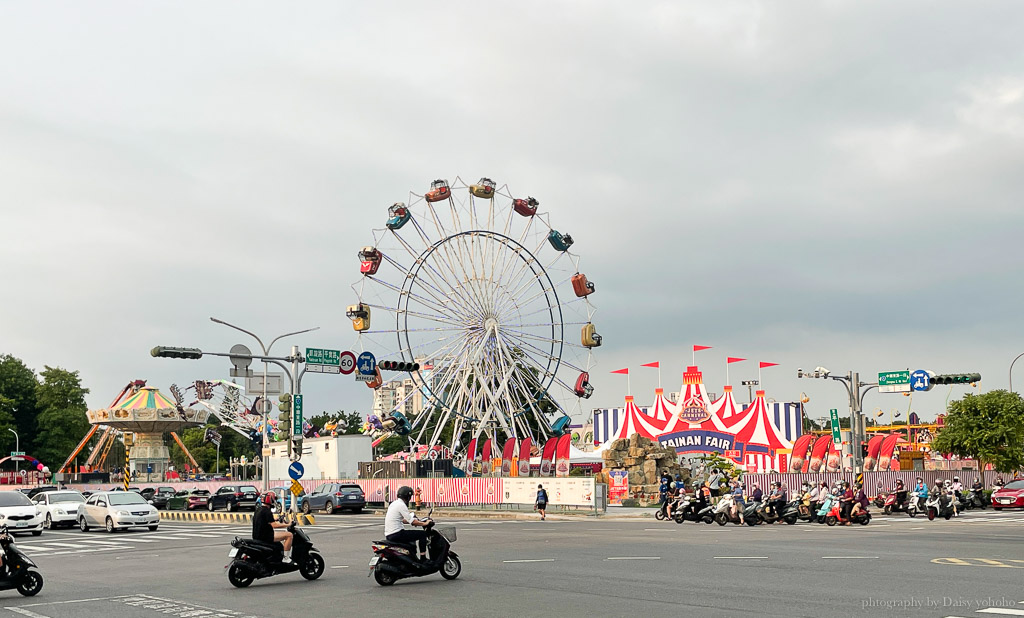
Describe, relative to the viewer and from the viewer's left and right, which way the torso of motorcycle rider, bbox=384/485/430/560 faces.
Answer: facing to the right of the viewer

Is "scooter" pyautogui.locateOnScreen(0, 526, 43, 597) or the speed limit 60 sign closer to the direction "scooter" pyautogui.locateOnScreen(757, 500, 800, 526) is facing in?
the speed limit 60 sign

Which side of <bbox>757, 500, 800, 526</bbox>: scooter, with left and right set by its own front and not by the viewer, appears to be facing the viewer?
left

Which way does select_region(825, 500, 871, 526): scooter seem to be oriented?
to the viewer's left

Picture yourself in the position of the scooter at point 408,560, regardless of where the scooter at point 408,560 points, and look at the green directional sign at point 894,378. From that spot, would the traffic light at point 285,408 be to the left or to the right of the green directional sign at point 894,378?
left

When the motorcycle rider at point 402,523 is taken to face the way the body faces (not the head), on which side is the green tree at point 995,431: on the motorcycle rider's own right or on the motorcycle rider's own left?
on the motorcycle rider's own left

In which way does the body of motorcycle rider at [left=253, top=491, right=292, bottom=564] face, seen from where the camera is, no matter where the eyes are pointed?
to the viewer's right

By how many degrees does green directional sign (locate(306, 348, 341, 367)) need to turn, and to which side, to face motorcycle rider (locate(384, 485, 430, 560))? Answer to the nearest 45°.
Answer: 0° — it already faces them

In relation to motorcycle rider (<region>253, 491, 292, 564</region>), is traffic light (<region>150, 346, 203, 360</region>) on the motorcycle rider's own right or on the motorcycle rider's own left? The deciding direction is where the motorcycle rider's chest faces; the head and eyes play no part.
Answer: on the motorcycle rider's own left

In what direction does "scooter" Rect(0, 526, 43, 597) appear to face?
to the viewer's right

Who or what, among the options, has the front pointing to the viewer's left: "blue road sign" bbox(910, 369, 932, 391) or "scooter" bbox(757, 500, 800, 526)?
the scooter
